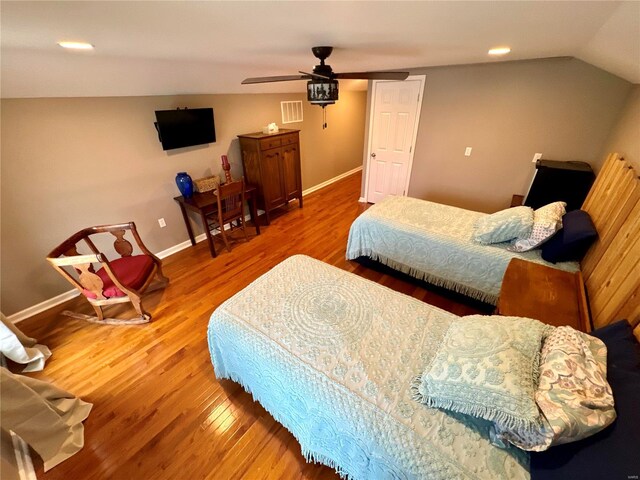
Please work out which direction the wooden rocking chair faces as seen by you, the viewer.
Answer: facing the viewer and to the right of the viewer

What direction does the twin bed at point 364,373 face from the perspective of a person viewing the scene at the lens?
facing away from the viewer and to the left of the viewer

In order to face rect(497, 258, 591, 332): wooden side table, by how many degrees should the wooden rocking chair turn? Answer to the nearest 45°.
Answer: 0° — it already faces it

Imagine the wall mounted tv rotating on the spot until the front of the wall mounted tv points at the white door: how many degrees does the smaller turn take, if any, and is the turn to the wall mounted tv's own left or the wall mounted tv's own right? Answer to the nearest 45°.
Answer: approximately 45° to the wall mounted tv's own left

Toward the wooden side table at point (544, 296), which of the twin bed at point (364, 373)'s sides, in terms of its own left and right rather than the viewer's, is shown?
right

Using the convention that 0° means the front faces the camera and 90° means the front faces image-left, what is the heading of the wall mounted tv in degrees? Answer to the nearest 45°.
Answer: approximately 315°

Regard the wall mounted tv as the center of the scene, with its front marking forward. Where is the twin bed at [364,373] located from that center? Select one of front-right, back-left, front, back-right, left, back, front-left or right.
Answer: front-right

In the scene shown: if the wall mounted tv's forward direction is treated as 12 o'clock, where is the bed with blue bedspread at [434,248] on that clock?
The bed with blue bedspread is roughly at 12 o'clock from the wall mounted tv.

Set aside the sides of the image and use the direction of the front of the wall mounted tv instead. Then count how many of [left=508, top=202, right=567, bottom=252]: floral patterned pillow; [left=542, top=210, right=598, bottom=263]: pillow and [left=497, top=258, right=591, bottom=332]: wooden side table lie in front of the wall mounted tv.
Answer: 3

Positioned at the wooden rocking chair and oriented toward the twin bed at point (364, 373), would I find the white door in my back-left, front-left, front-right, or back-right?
front-left

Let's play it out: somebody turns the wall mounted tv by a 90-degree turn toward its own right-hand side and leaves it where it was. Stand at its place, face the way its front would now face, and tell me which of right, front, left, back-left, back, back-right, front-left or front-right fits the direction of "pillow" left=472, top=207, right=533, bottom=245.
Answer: left

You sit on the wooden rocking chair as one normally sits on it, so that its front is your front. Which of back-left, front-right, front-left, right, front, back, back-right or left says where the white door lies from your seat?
front-left

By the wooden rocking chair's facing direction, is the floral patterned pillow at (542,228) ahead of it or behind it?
ahead

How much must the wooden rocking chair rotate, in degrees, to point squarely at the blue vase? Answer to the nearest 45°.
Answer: approximately 90° to its left

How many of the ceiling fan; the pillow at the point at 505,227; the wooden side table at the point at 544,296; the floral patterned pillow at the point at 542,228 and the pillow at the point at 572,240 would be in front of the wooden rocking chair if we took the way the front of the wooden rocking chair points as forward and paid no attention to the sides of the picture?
5

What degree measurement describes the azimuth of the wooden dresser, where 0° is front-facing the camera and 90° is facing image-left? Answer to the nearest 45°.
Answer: approximately 315°
